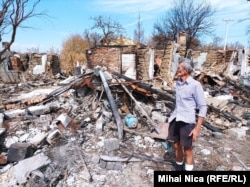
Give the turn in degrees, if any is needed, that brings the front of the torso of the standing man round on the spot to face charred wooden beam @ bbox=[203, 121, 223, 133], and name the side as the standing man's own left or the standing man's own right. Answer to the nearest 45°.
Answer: approximately 135° to the standing man's own right

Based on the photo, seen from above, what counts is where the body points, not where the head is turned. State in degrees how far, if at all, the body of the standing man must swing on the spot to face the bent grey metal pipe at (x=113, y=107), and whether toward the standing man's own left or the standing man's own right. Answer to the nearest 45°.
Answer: approximately 90° to the standing man's own right

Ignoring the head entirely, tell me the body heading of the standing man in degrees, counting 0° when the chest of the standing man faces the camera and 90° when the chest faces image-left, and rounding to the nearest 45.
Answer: approximately 45°

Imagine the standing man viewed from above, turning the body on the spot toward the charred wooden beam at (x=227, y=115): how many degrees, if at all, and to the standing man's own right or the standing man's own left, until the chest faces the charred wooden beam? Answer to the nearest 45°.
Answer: approximately 135° to the standing man's own right
